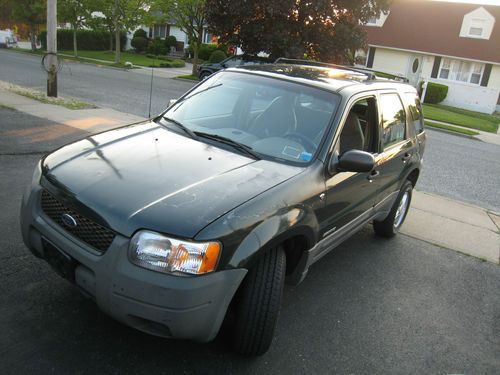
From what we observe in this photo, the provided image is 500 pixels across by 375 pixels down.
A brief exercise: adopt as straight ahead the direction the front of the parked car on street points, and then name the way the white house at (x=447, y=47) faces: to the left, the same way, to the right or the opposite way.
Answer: to the left

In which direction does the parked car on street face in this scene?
to the viewer's left

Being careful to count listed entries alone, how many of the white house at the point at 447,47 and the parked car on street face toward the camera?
1

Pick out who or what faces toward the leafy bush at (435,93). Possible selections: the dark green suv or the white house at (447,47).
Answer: the white house

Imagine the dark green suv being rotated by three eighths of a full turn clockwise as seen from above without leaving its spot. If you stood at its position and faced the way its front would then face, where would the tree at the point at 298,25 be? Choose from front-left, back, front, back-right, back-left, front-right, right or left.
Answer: front

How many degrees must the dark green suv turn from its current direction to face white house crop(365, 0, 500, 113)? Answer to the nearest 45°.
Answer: approximately 180°

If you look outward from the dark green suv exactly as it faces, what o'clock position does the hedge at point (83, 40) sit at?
The hedge is roughly at 4 o'clock from the dark green suv.

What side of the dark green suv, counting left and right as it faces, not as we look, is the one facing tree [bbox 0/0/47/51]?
right

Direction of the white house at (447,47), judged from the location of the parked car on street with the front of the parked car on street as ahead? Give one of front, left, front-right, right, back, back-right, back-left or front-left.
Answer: back-right

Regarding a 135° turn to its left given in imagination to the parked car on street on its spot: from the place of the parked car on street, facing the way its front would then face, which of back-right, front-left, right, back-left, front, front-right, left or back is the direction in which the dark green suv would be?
front-right

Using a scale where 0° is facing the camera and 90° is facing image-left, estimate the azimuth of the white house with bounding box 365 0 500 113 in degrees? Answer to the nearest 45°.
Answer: approximately 0°
